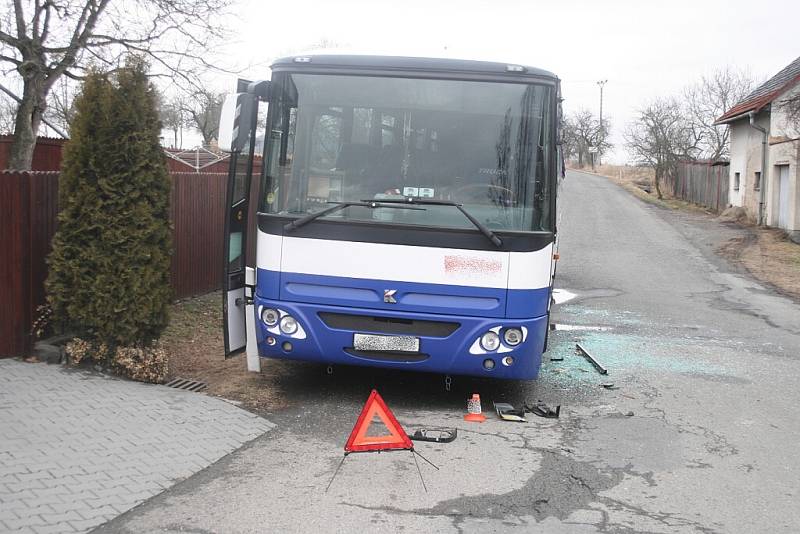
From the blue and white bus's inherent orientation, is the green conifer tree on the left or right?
on its right

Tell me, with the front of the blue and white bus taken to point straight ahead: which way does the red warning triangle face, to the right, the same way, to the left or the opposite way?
the same way

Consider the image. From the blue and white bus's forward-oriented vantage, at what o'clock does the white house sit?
The white house is roughly at 7 o'clock from the blue and white bus.

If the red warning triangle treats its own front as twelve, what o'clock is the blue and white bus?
The blue and white bus is roughly at 6 o'clock from the red warning triangle.

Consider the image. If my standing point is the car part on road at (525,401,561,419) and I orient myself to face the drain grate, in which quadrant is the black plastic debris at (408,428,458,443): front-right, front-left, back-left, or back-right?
front-left

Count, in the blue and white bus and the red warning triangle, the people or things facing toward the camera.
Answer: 2

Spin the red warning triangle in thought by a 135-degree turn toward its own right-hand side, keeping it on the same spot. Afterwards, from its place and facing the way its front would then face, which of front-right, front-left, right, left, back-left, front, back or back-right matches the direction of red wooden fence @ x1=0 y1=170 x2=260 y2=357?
front

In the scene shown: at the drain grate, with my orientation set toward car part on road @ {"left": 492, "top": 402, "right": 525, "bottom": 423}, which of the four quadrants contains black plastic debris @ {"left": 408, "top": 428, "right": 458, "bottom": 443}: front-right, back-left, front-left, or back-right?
front-right

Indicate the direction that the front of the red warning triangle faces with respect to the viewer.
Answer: facing the viewer

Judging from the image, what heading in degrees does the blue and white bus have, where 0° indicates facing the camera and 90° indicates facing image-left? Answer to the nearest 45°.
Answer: approximately 0°

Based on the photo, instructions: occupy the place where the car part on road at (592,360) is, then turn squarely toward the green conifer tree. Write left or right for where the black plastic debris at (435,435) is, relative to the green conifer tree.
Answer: left

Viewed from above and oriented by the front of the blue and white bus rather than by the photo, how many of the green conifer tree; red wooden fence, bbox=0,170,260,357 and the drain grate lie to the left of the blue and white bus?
0

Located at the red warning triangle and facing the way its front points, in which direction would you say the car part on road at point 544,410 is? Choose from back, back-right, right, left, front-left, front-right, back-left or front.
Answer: back-left
